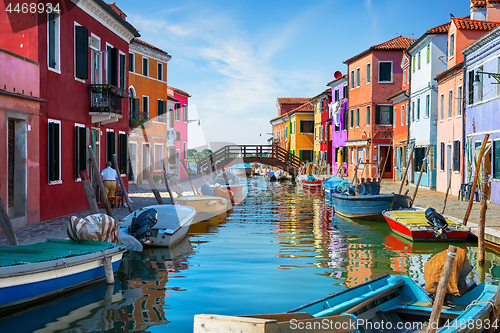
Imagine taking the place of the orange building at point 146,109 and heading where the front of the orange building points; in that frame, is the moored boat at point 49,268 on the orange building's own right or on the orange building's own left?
on the orange building's own right

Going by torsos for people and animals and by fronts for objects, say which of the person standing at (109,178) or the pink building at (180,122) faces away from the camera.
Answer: the person standing

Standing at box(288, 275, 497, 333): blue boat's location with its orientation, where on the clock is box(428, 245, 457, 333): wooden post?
The wooden post is roughly at 10 o'clock from the blue boat.

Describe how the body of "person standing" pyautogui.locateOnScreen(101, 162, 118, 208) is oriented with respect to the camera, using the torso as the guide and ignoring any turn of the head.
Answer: away from the camera

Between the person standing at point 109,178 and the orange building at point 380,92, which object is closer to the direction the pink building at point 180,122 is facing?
the orange building

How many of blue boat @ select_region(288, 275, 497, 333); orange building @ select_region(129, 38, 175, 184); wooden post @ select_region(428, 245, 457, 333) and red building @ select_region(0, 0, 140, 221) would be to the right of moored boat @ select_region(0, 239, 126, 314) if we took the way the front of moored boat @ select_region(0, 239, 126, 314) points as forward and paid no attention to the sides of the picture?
2

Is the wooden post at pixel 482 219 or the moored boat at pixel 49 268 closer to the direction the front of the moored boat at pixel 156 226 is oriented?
the wooden post

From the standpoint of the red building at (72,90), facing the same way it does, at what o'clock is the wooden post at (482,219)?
The wooden post is roughly at 12 o'clock from the red building.

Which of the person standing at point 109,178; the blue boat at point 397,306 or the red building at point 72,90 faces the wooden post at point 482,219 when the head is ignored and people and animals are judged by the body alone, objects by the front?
the red building

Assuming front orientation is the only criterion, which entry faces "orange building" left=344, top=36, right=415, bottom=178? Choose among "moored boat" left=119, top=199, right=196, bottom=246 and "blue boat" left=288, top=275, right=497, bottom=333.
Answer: the moored boat

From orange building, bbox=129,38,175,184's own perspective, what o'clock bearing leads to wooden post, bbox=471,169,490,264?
The wooden post is roughly at 1 o'clock from the orange building.

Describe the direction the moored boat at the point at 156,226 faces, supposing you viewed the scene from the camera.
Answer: facing away from the viewer and to the right of the viewer

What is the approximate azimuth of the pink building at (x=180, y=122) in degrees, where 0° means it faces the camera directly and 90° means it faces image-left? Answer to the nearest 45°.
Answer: approximately 315°

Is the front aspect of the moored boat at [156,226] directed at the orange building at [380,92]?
yes
